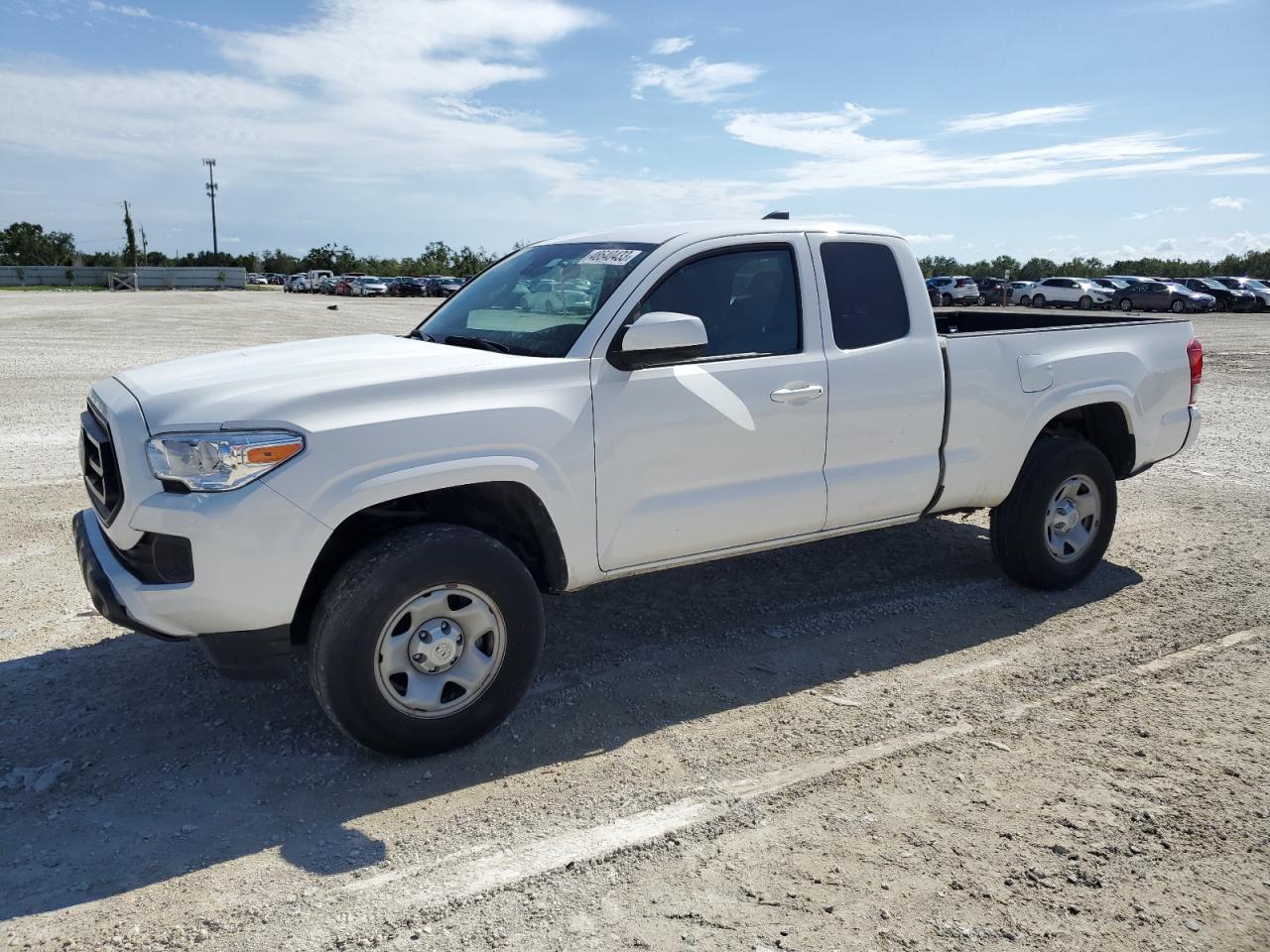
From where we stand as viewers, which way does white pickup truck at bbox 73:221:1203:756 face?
facing the viewer and to the left of the viewer

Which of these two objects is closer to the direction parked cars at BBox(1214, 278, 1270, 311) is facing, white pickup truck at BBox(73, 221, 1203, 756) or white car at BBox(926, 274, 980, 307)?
the white pickup truck

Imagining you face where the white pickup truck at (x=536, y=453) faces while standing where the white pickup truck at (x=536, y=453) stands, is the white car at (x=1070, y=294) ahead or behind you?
behind

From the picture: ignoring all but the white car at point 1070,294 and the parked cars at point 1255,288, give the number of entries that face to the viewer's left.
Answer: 0

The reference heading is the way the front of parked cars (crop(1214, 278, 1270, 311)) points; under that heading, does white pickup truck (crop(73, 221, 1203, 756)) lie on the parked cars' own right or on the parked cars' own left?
on the parked cars' own right

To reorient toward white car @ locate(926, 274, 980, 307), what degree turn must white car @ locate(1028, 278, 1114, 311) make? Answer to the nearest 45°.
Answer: approximately 135° to its right

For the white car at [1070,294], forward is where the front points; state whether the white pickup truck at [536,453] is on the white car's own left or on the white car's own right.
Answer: on the white car's own right

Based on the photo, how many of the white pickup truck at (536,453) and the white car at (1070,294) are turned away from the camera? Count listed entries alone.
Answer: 0

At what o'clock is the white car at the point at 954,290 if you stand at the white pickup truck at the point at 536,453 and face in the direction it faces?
The white car is roughly at 5 o'clock from the white pickup truck.

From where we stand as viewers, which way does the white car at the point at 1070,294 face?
facing the viewer and to the right of the viewer

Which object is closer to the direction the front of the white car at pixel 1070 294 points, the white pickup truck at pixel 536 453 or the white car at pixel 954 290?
the white pickup truck
